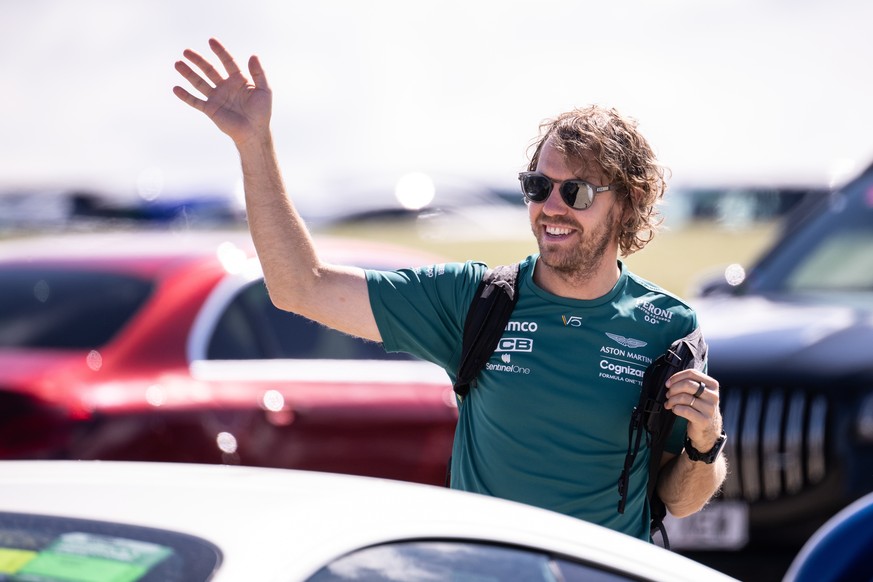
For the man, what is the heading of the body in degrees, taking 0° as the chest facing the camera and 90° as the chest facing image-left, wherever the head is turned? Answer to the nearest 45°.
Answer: approximately 0°

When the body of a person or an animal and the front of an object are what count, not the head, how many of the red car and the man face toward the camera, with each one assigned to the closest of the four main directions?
1

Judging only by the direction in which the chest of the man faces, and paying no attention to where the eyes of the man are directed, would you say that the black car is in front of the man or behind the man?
behind

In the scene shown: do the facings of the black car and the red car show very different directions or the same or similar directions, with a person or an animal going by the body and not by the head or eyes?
very different directions

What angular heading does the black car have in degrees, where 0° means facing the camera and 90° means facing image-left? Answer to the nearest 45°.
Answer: approximately 45°

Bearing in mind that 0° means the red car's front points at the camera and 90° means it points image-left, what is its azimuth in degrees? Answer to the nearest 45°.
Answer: approximately 225°
